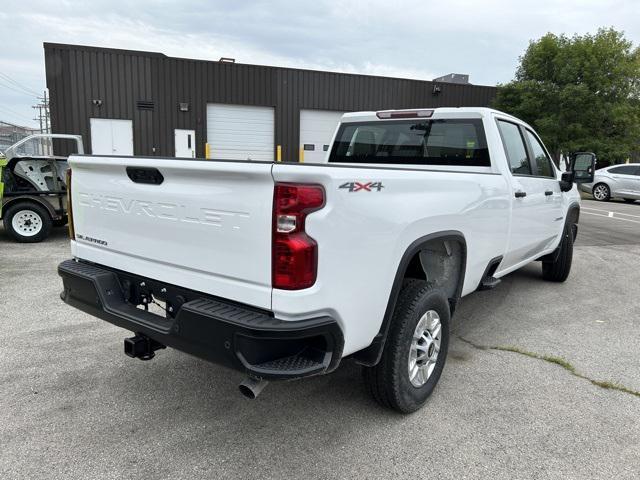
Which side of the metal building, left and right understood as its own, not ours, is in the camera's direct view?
front

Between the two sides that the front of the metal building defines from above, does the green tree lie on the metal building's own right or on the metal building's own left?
on the metal building's own left

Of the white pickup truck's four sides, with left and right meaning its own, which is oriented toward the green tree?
front

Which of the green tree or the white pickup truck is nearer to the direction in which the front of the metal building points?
the white pickup truck

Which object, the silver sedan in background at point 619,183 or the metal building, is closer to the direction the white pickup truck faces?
the silver sedan in background

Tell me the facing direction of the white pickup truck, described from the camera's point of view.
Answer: facing away from the viewer and to the right of the viewer

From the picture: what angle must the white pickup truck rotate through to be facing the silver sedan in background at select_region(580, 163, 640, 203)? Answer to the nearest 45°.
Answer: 0° — it already faces it

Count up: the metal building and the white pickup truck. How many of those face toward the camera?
1

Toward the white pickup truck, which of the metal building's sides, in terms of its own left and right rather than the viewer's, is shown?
front

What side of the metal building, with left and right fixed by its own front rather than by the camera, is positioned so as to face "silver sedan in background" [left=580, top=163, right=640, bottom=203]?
left
